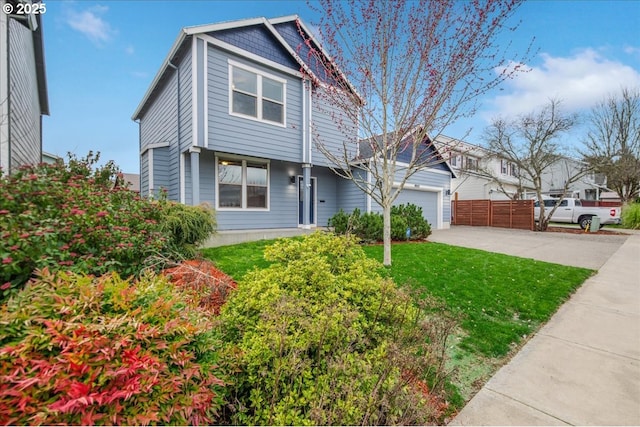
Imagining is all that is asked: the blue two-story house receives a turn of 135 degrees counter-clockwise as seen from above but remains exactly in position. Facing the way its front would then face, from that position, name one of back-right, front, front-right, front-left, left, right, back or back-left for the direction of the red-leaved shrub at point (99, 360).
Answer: back

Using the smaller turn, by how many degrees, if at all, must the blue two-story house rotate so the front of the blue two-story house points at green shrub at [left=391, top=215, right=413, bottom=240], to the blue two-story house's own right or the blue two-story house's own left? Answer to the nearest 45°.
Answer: approximately 45° to the blue two-story house's own left

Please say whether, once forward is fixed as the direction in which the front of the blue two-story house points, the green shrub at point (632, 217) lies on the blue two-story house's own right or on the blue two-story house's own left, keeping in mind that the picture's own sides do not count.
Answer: on the blue two-story house's own left

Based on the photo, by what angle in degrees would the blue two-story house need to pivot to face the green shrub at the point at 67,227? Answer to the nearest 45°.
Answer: approximately 45° to its right

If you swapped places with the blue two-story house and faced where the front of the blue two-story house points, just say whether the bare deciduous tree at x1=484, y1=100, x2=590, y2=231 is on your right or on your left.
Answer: on your left

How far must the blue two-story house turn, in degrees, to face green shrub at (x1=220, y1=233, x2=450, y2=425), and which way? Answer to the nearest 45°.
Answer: approximately 45° to its right
